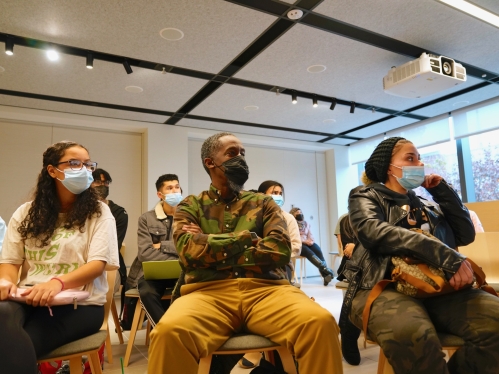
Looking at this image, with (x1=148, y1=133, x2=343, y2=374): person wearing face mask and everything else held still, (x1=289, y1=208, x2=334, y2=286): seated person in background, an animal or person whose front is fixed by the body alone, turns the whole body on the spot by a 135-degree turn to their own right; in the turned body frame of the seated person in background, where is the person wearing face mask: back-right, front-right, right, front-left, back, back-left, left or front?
left

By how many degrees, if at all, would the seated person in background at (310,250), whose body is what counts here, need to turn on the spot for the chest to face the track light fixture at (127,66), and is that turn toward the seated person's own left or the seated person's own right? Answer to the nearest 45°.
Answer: approximately 90° to the seated person's own right

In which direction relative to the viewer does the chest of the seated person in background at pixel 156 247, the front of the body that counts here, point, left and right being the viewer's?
facing the viewer and to the right of the viewer

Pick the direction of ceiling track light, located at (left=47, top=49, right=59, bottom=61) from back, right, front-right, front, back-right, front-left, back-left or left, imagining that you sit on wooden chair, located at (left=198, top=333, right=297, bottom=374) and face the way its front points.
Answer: back-right

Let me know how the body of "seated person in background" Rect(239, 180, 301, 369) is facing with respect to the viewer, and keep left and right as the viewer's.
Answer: facing the viewer

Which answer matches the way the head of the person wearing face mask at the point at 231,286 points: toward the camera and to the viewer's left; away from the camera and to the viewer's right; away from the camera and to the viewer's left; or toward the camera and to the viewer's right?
toward the camera and to the viewer's right

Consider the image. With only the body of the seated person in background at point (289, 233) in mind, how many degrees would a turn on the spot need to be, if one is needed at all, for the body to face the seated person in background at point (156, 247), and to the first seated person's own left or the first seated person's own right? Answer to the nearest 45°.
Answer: approximately 90° to the first seated person's own right

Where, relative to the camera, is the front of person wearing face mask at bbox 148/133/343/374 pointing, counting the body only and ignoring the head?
toward the camera

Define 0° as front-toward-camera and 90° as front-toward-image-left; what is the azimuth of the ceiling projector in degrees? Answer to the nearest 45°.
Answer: approximately 315°

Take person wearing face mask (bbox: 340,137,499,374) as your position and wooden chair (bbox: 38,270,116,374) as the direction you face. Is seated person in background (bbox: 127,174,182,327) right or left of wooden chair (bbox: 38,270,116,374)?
right

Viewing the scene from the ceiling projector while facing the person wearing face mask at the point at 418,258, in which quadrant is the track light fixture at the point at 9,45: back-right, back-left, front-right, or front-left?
front-right

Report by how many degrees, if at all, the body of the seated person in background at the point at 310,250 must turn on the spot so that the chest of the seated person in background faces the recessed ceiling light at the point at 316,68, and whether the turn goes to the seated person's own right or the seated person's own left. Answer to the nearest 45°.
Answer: approximately 45° to the seated person's own right

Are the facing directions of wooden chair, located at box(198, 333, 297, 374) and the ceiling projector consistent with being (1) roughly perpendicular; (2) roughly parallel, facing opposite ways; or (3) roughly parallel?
roughly parallel

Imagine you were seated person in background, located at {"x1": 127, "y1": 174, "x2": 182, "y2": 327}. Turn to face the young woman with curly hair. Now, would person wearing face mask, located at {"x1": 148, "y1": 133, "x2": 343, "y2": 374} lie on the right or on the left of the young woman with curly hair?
left

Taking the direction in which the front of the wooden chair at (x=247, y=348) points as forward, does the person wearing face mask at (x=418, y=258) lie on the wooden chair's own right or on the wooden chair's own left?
on the wooden chair's own left
